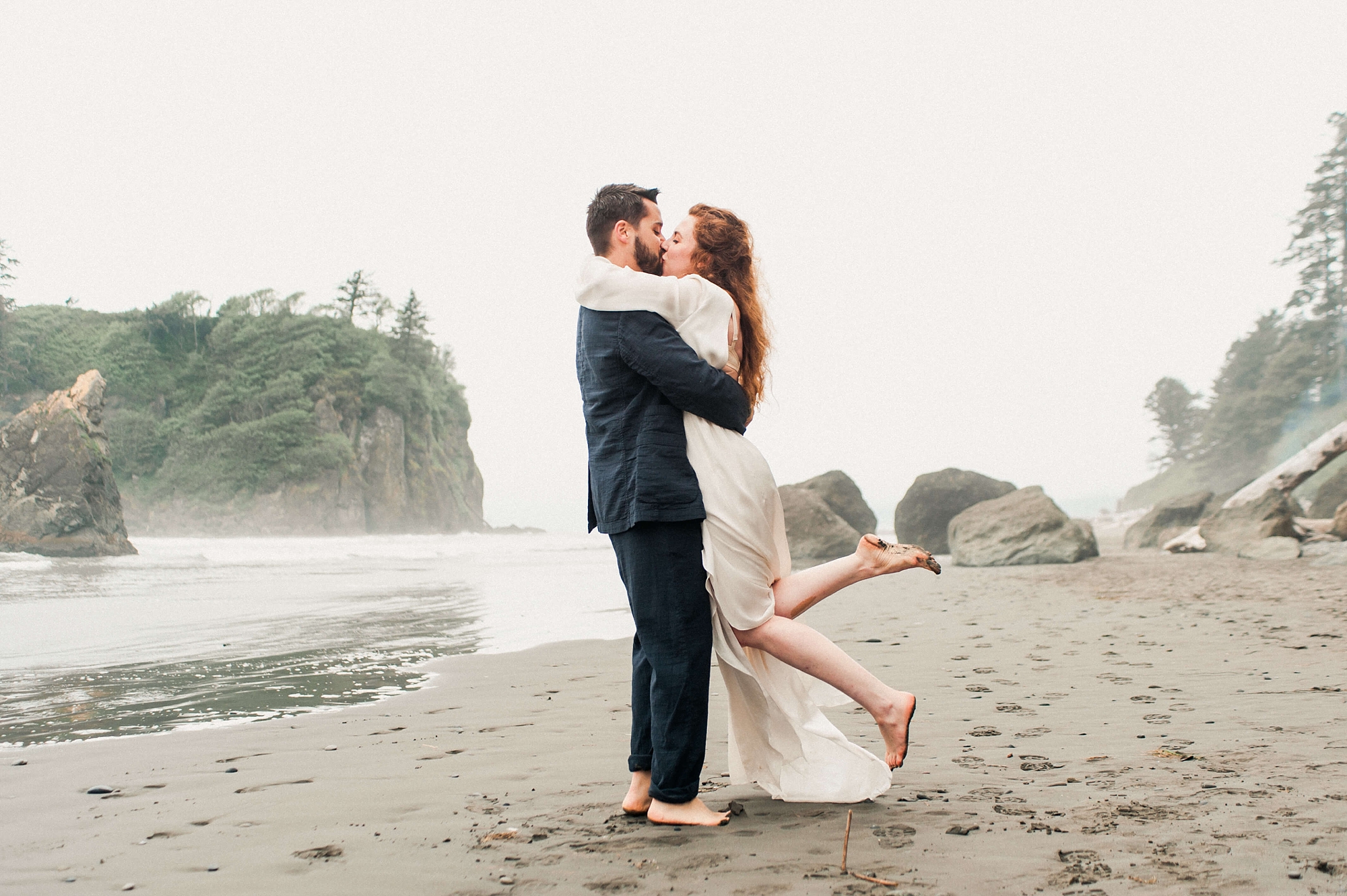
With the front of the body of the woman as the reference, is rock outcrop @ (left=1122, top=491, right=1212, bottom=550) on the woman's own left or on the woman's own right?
on the woman's own right

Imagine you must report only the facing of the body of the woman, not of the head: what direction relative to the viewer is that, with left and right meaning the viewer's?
facing to the left of the viewer

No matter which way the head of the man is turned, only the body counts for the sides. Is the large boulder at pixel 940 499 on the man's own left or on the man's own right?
on the man's own left

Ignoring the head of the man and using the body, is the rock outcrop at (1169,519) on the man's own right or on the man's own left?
on the man's own left

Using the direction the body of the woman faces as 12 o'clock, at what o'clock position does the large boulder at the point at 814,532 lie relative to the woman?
The large boulder is roughly at 3 o'clock from the woman.

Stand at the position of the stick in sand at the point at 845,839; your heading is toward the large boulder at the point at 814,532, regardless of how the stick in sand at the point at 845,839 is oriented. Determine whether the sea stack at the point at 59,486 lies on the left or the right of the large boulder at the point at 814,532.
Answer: left

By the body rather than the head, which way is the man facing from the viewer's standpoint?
to the viewer's right

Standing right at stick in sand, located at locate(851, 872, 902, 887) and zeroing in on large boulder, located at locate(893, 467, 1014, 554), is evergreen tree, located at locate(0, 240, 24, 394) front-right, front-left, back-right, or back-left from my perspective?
front-left

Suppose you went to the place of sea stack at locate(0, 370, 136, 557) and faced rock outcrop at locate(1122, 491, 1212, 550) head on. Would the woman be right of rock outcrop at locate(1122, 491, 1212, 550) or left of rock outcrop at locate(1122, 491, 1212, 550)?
right

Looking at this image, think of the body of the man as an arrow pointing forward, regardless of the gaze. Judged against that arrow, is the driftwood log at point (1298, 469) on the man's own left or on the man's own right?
on the man's own left

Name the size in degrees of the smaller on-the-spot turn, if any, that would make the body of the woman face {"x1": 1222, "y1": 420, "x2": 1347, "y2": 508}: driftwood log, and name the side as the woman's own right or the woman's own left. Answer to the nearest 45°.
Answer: approximately 135° to the woman's own right

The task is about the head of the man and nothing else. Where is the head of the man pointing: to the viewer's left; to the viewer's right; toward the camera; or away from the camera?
to the viewer's right
